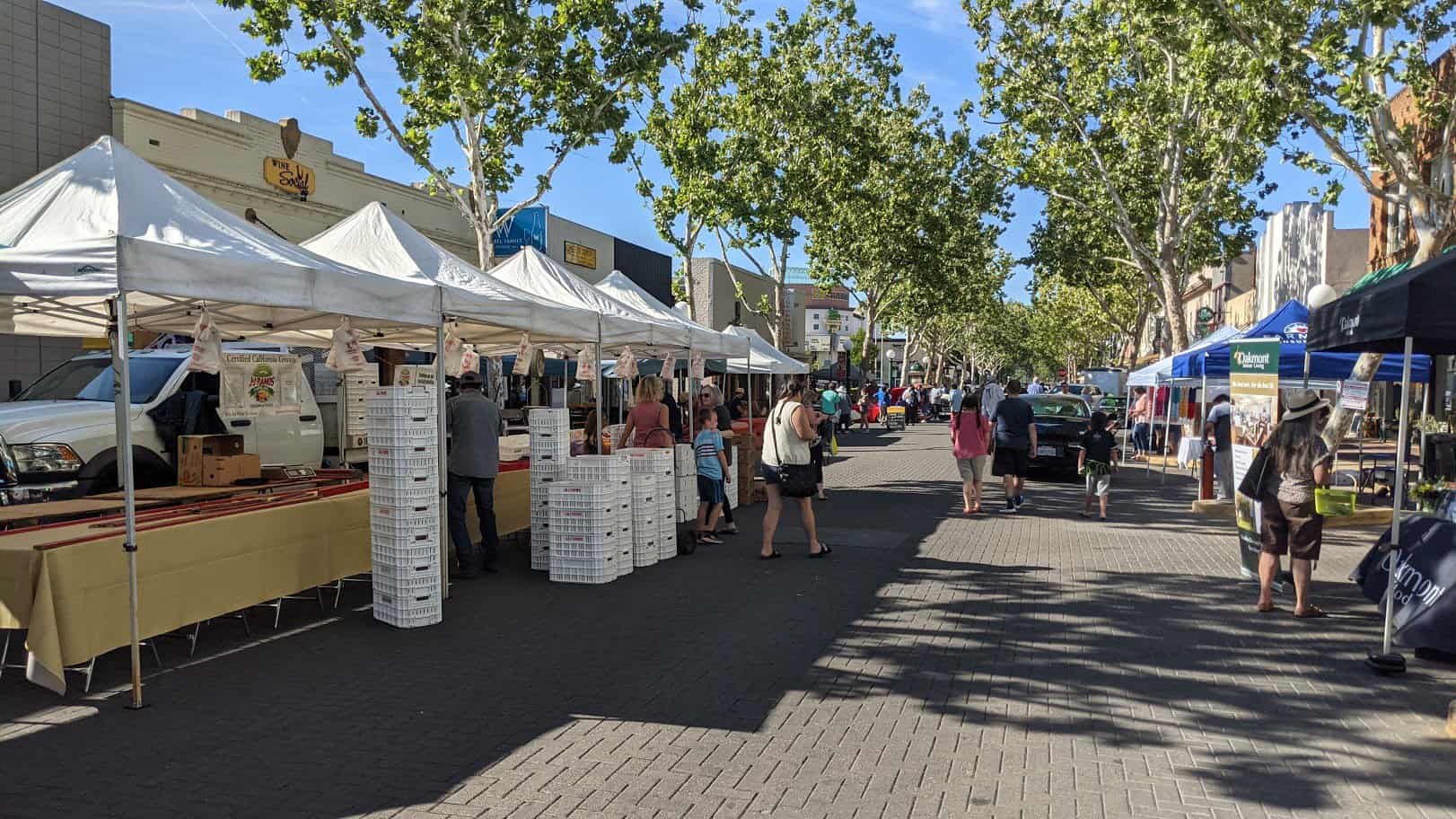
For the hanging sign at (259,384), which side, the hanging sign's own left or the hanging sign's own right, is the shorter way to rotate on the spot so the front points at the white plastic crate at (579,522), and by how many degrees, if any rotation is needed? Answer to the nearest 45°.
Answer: approximately 45° to the hanging sign's own left

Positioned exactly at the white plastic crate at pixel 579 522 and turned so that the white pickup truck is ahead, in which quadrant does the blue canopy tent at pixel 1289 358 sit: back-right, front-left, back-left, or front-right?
back-right

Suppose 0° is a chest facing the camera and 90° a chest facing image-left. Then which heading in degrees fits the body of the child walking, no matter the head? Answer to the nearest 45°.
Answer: approximately 180°

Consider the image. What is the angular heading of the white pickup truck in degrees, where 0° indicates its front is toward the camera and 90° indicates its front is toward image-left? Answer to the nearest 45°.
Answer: approximately 45°

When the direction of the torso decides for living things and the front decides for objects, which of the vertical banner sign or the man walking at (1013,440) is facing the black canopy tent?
the vertical banner sign

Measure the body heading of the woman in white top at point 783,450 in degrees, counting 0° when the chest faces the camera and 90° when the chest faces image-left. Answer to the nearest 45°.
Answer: approximately 225°

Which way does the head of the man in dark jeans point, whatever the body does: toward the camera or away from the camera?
away from the camera

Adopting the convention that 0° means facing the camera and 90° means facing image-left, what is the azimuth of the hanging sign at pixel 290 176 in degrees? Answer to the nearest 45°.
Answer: approximately 315°

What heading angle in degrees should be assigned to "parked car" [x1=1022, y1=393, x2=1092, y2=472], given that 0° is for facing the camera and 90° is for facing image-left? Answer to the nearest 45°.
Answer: approximately 0°

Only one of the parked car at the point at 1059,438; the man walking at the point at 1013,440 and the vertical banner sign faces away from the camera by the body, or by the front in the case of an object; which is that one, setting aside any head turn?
the man walking
